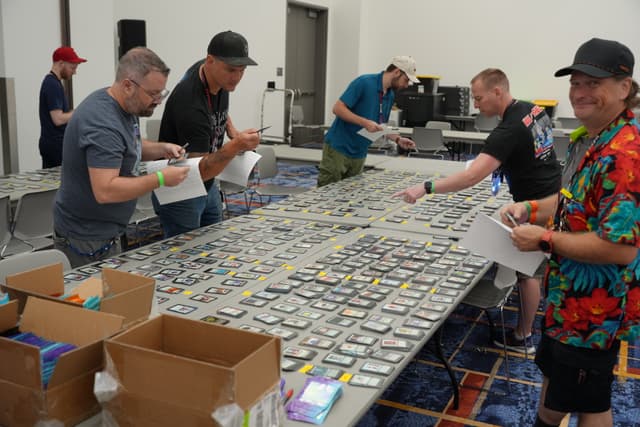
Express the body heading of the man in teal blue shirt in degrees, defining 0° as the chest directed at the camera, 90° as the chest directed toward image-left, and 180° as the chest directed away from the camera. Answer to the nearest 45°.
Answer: approximately 315°

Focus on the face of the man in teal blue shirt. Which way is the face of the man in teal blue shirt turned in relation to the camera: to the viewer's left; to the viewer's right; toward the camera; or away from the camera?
to the viewer's right

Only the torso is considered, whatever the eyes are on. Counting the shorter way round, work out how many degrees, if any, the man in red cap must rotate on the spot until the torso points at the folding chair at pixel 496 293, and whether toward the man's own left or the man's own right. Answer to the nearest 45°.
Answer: approximately 45° to the man's own right

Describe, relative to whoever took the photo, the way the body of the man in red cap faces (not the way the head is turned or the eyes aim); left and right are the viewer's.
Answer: facing to the right of the viewer

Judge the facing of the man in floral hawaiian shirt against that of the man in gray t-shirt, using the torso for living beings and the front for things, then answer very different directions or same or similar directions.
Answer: very different directions

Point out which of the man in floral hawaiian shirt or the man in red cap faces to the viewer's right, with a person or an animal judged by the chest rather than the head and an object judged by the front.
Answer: the man in red cap

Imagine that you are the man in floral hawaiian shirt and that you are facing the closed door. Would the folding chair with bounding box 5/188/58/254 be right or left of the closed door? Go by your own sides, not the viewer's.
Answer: left

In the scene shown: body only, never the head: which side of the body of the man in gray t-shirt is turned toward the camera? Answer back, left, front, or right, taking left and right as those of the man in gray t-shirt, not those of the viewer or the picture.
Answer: right

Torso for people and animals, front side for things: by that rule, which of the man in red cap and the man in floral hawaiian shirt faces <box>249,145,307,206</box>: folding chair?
the man in red cap

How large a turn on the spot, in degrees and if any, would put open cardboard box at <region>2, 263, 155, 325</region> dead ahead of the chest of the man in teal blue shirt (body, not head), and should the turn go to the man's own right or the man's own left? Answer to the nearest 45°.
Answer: approximately 45° to the man's own right

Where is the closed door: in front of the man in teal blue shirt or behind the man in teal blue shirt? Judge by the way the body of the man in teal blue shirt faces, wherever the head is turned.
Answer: behind
